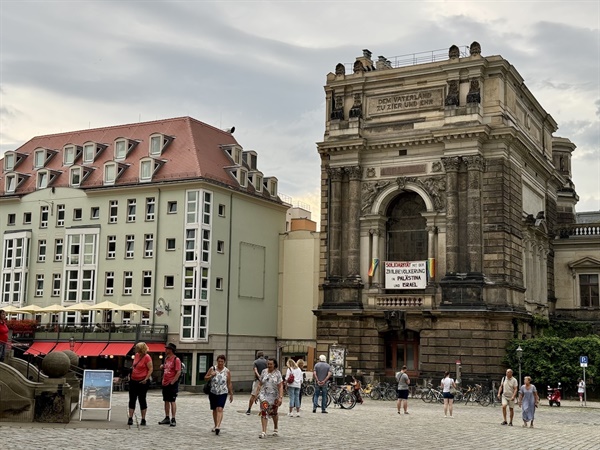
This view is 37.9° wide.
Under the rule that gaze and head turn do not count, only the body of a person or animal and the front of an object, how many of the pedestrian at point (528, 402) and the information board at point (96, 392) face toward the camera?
2

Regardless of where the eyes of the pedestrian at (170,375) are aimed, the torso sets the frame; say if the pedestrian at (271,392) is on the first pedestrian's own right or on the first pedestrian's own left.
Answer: on the first pedestrian's own left

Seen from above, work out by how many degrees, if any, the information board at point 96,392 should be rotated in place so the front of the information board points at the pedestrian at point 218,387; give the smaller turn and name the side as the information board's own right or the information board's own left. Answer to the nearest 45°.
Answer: approximately 45° to the information board's own left

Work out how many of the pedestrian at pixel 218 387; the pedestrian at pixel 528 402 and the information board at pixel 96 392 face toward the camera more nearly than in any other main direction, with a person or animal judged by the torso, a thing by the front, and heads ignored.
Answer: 3

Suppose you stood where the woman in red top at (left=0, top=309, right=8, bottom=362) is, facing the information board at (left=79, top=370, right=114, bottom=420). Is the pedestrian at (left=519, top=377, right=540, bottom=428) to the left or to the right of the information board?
left

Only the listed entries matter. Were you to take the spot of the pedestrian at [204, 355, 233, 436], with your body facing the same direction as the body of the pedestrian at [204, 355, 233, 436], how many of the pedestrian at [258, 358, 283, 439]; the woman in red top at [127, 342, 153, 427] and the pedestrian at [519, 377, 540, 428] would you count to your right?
1

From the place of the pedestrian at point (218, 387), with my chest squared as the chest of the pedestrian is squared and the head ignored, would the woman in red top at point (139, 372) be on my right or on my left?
on my right

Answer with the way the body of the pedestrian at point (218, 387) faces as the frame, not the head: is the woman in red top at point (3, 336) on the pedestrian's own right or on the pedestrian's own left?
on the pedestrian's own right

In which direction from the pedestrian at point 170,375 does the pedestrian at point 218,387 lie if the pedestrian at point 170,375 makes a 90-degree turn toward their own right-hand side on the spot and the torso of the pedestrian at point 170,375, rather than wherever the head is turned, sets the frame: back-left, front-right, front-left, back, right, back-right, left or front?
back

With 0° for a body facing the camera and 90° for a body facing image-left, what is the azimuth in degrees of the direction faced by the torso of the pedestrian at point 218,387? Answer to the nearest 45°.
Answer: approximately 0°

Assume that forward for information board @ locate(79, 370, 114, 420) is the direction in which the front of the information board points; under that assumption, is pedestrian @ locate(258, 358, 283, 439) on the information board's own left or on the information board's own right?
on the information board's own left

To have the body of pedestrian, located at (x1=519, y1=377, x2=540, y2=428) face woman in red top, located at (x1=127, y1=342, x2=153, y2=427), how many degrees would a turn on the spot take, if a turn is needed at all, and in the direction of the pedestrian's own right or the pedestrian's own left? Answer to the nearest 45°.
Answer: approximately 45° to the pedestrian's own right

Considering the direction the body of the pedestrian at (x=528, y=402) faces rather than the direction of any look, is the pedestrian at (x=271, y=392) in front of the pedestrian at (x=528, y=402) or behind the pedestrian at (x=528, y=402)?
in front
